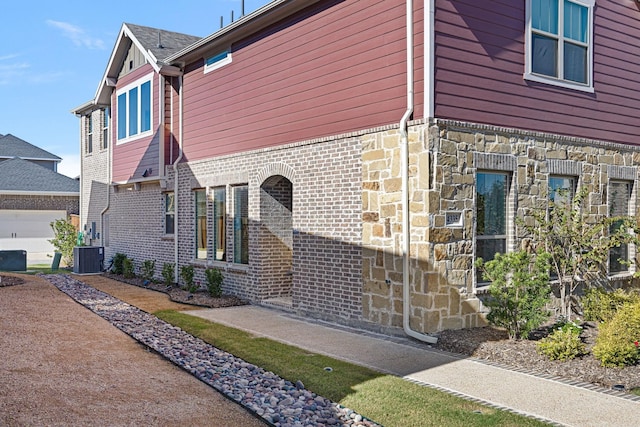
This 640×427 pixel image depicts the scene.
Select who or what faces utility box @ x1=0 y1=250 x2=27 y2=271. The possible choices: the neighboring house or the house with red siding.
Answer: the neighboring house

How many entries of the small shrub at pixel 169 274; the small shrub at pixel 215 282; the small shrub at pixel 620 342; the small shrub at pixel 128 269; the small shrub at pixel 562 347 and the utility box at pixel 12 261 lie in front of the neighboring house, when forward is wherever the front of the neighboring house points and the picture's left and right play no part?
6

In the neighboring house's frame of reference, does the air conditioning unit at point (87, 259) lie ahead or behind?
ahead

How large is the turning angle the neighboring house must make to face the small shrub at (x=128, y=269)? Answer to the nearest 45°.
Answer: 0° — it already faces it

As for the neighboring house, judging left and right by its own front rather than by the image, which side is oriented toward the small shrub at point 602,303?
front

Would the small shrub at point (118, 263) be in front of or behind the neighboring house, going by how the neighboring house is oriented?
in front

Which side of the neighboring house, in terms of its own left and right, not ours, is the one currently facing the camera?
front

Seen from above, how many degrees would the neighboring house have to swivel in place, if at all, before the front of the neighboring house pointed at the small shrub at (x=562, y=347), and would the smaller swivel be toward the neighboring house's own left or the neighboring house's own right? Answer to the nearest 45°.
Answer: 0° — it already faces it
